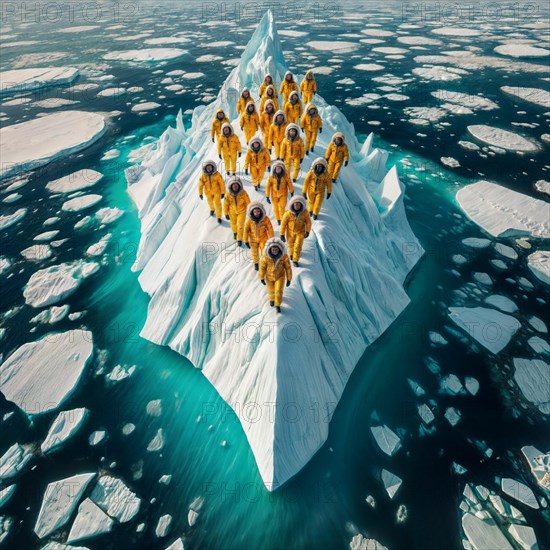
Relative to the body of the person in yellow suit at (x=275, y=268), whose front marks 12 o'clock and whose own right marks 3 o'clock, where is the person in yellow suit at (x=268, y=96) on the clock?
the person in yellow suit at (x=268, y=96) is roughly at 6 o'clock from the person in yellow suit at (x=275, y=268).

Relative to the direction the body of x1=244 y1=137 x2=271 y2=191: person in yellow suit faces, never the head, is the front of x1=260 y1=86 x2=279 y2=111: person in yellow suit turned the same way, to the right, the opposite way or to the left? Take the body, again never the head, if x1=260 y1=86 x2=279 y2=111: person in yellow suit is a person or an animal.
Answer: the same way

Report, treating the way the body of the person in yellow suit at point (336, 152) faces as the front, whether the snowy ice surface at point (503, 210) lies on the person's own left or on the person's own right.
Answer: on the person's own left

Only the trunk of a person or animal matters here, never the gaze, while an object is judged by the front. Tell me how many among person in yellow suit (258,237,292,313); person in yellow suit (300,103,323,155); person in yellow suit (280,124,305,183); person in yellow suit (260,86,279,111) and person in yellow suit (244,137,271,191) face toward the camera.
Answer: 5

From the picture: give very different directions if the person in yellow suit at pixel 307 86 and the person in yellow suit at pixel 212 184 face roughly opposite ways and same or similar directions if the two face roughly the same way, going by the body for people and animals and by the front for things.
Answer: same or similar directions

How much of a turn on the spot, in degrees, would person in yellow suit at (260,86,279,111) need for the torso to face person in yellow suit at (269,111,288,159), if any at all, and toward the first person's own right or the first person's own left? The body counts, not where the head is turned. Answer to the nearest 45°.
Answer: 0° — they already face them

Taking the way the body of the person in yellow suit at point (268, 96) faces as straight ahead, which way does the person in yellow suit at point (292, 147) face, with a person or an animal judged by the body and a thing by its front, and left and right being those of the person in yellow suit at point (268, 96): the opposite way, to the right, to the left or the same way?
the same way

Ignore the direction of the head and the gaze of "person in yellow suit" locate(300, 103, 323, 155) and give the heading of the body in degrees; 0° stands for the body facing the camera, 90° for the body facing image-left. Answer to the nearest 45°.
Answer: approximately 0°

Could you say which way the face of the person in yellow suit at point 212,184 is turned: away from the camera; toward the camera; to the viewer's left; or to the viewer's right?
toward the camera

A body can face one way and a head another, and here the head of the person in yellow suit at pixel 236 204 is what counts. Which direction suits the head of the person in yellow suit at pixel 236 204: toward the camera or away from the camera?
toward the camera

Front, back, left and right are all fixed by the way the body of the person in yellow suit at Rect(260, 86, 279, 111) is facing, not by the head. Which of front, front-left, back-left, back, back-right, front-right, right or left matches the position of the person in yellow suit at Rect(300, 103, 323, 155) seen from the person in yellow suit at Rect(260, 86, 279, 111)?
front-left

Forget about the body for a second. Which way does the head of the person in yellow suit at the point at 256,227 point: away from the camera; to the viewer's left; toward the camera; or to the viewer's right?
toward the camera

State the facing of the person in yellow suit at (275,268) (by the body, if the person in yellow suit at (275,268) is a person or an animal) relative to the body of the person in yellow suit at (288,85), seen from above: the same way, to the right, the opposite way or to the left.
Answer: the same way

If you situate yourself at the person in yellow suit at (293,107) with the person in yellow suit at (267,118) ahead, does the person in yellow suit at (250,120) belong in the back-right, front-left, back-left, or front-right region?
front-right

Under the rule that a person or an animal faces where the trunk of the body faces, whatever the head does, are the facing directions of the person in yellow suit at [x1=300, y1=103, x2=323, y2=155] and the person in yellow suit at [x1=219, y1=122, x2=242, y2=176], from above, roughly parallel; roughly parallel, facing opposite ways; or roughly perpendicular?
roughly parallel

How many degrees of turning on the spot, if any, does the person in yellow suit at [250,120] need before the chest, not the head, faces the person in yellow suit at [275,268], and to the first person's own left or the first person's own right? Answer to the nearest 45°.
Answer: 0° — they already face them

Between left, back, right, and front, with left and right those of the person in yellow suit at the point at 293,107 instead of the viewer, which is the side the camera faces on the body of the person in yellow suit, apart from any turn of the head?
front

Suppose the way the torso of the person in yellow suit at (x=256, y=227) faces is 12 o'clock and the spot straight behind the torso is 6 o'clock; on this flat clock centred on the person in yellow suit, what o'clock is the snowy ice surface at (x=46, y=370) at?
The snowy ice surface is roughly at 3 o'clock from the person in yellow suit.

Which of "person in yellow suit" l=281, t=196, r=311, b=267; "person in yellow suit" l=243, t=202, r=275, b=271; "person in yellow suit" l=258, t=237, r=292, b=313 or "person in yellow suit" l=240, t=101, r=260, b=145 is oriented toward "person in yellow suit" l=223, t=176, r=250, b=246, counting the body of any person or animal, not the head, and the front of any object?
"person in yellow suit" l=240, t=101, r=260, b=145

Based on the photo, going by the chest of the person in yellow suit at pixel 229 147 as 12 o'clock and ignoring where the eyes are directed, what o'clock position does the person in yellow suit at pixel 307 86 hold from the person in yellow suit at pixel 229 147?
the person in yellow suit at pixel 307 86 is roughly at 7 o'clock from the person in yellow suit at pixel 229 147.

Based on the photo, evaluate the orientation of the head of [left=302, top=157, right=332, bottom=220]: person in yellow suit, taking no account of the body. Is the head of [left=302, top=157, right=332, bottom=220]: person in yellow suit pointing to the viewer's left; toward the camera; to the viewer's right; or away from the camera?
toward the camera

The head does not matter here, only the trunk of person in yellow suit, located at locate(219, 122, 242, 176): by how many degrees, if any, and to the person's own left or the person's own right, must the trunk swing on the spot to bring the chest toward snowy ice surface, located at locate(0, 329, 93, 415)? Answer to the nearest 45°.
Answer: approximately 45° to the person's own right

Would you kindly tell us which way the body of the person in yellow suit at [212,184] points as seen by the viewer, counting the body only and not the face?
toward the camera
